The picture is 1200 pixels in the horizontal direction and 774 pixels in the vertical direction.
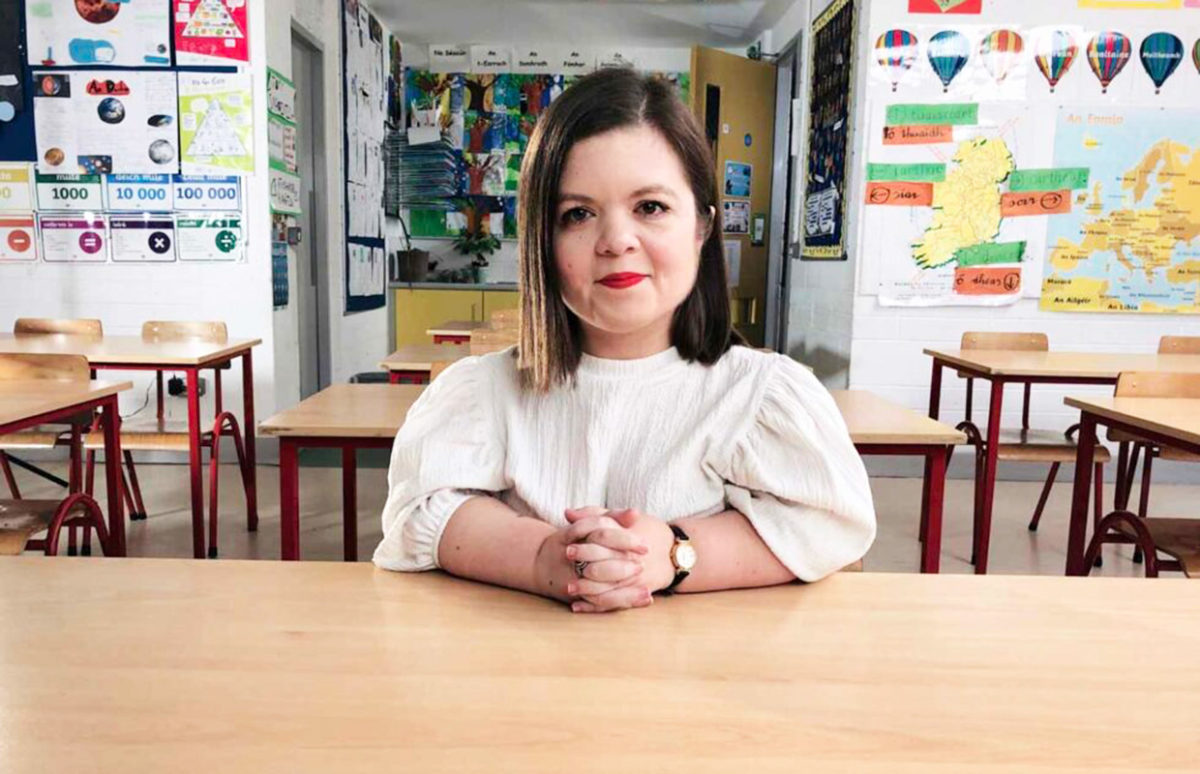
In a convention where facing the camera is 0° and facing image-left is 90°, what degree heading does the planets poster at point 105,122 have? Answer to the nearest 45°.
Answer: approximately 0°

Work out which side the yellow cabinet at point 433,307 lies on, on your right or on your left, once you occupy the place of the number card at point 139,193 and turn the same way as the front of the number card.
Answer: on your left

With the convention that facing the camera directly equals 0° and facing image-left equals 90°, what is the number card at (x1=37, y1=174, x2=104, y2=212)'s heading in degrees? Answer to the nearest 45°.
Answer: approximately 0°

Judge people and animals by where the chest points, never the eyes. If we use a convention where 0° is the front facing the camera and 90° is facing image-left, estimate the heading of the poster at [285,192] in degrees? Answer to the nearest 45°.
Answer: approximately 315°

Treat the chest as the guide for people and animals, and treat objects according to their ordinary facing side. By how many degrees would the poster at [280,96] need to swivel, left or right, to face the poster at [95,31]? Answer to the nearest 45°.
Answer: approximately 135° to its right

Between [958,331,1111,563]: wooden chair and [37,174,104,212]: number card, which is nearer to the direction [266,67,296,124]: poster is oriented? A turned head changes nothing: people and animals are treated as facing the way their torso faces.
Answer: the wooden chair

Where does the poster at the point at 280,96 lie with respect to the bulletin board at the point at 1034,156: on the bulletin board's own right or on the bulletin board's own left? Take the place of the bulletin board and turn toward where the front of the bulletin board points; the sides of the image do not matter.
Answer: on the bulletin board's own right

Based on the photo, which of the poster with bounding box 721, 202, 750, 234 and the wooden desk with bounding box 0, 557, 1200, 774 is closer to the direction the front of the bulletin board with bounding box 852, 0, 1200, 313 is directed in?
the wooden desk

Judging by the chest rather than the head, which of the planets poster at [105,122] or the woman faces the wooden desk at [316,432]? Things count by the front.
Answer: the planets poster

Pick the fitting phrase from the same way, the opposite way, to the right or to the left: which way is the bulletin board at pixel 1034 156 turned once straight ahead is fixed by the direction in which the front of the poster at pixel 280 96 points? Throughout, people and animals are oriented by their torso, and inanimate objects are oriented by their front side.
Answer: to the right
